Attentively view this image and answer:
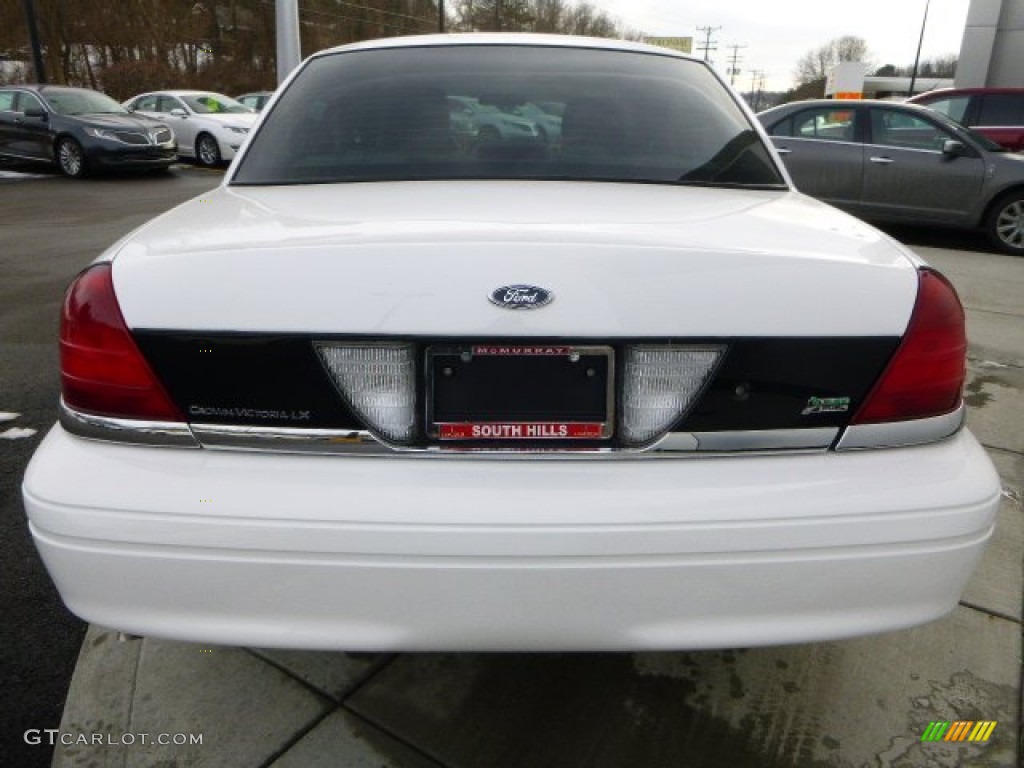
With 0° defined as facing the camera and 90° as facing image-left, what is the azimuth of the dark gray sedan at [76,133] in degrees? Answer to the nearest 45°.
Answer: approximately 315°

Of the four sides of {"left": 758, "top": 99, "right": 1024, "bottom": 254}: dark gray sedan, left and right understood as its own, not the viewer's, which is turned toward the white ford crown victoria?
right

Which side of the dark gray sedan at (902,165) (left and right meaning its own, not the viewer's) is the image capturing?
right

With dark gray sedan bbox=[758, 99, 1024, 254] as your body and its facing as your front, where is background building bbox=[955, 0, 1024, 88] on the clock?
The background building is roughly at 9 o'clock from the dark gray sedan.

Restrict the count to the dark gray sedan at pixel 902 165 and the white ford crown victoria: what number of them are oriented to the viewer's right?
1

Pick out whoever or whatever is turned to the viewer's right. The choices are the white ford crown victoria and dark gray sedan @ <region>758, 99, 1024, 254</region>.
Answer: the dark gray sedan

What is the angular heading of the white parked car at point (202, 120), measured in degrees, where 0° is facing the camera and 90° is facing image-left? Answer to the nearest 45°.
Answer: approximately 315°

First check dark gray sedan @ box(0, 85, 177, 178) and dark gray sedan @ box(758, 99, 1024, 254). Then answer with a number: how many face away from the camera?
0

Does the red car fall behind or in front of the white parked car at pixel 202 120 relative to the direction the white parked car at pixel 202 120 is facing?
in front

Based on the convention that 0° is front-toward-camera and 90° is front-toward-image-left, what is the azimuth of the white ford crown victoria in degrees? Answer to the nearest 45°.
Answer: approximately 180°

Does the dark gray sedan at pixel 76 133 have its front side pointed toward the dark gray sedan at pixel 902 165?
yes

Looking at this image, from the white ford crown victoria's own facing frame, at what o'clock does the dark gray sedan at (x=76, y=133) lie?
The dark gray sedan is roughly at 11 o'clock from the white ford crown victoria.

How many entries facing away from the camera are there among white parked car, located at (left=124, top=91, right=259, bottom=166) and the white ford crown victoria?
1

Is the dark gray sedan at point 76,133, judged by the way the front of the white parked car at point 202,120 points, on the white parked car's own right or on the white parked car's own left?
on the white parked car's own right

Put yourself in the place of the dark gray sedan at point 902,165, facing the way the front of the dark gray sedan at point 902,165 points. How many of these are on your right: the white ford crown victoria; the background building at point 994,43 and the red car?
1
